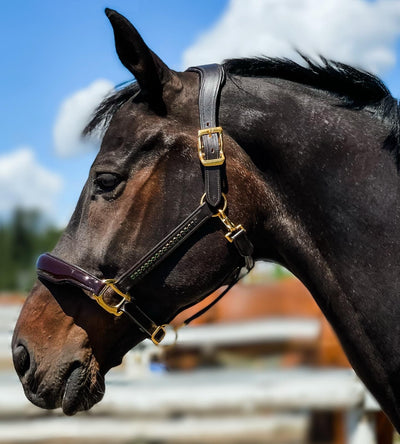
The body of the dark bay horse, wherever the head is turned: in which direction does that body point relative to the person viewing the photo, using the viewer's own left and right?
facing to the left of the viewer

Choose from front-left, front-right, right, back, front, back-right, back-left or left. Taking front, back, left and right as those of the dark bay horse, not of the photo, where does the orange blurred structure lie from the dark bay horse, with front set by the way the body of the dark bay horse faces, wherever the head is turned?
right
